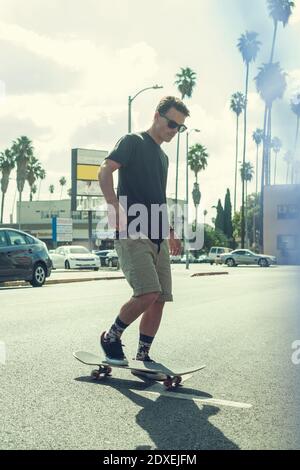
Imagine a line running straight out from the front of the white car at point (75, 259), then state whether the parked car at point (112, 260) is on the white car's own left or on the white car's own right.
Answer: on the white car's own left

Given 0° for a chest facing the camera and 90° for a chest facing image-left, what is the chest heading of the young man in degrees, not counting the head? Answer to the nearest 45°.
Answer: approximately 315°
